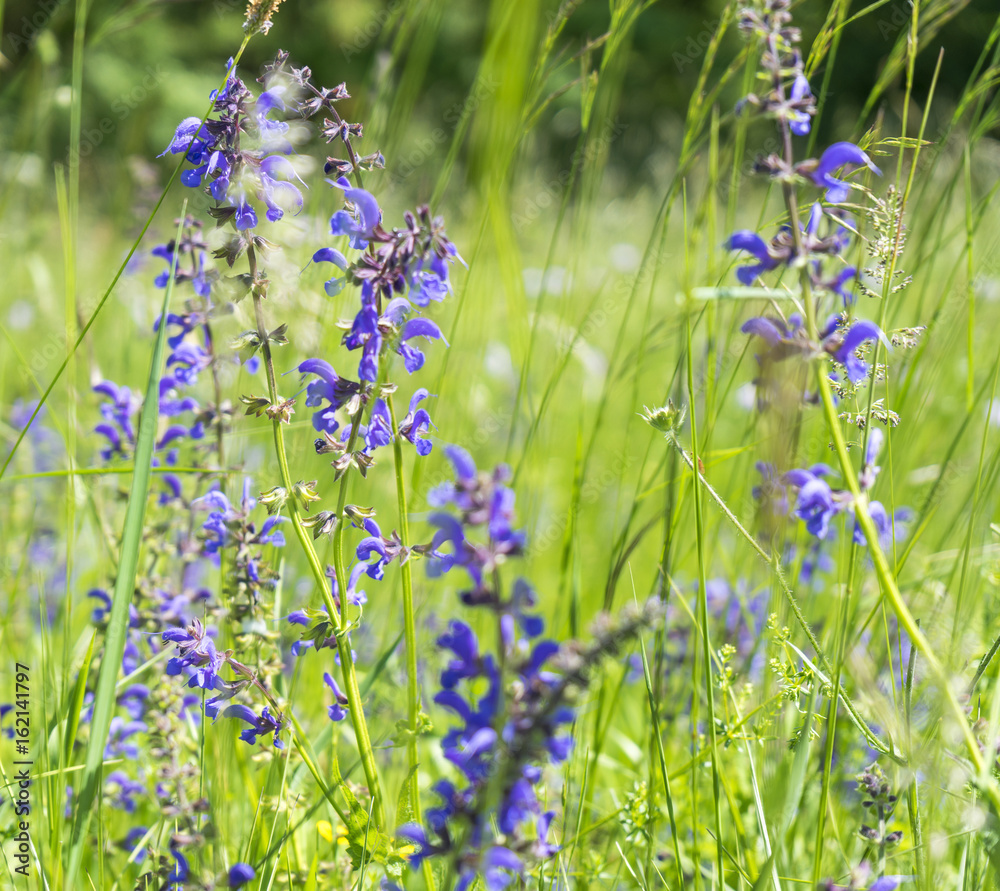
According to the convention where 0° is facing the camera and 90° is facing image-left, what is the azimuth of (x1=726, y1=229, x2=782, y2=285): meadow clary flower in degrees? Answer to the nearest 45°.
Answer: approximately 90°

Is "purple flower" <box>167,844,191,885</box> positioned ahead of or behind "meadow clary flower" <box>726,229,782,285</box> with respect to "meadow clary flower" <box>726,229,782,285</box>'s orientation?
ahead
